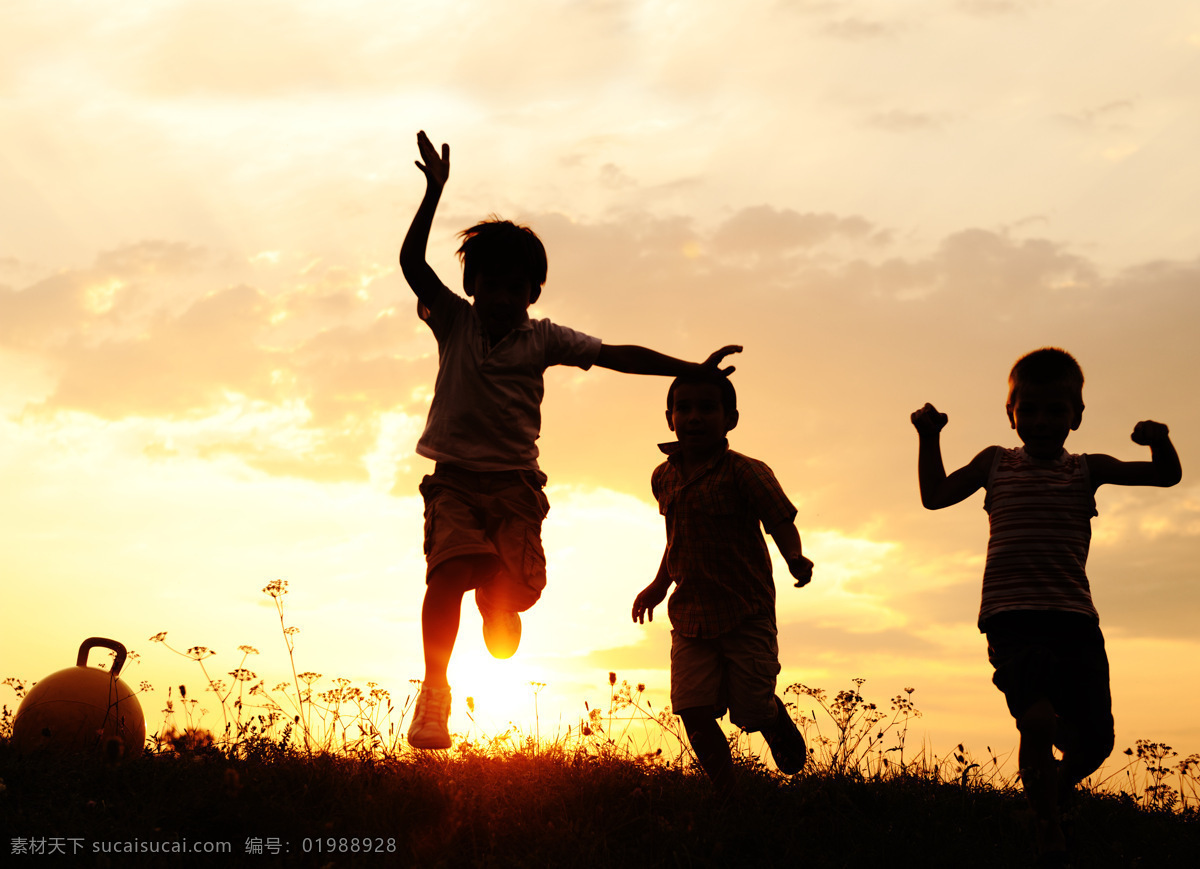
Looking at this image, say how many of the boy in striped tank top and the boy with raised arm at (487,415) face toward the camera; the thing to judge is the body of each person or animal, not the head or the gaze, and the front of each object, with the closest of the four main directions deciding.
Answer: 2

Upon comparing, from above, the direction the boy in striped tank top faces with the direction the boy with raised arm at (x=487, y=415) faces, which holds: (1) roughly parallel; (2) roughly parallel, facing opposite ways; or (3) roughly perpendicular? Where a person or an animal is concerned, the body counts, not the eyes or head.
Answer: roughly parallel

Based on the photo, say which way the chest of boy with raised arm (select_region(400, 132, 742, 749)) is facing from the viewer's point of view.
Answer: toward the camera

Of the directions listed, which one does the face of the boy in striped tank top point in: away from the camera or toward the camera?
toward the camera

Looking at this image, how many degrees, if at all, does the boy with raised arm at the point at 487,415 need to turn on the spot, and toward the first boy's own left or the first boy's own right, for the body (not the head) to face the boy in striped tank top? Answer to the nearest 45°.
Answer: approximately 90° to the first boy's own left

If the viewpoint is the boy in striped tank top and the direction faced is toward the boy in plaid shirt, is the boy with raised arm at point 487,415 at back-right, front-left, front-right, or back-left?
front-left

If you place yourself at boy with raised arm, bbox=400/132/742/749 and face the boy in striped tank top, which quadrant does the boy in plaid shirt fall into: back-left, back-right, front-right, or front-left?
front-left

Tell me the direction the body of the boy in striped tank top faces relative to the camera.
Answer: toward the camera

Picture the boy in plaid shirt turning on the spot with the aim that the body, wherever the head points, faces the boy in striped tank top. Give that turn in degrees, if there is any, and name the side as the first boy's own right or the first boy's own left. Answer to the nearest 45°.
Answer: approximately 90° to the first boy's own left

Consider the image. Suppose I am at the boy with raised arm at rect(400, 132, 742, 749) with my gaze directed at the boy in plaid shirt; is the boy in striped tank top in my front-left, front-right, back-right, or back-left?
front-right
